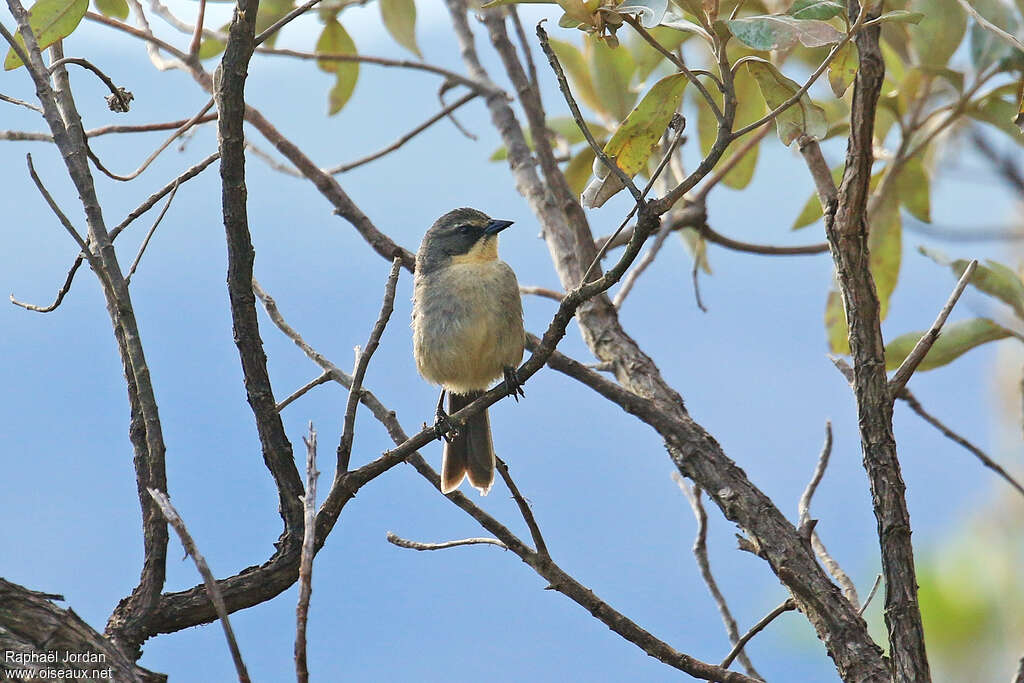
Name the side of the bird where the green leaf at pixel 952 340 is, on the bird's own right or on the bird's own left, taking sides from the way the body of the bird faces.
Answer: on the bird's own left

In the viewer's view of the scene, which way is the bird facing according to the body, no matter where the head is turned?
toward the camera

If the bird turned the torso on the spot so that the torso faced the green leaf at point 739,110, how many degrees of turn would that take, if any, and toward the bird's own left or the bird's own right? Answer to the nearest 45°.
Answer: approximately 45° to the bird's own left

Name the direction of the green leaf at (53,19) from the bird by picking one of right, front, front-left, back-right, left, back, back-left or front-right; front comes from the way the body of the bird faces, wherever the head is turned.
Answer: front-right
